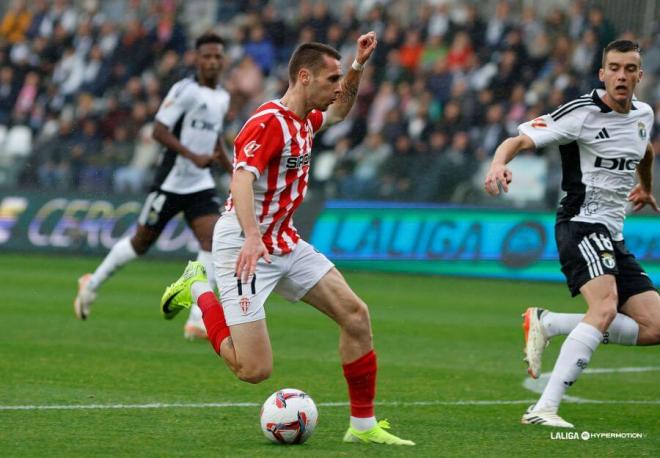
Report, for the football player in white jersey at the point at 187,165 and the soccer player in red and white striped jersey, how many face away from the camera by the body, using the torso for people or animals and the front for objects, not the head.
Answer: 0

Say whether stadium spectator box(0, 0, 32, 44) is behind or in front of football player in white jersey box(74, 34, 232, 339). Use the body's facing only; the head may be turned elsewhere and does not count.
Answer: behind

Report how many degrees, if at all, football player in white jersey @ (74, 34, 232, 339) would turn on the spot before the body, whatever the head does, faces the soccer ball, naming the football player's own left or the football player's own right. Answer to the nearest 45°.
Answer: approximately 45° to the football player's own right

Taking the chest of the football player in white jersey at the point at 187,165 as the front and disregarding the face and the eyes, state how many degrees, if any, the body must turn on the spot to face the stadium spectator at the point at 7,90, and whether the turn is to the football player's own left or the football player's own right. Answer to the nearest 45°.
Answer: approximately 135° to the football player's own left

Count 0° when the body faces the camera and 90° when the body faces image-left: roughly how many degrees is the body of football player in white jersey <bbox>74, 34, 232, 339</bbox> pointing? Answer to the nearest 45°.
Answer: approximately 315°

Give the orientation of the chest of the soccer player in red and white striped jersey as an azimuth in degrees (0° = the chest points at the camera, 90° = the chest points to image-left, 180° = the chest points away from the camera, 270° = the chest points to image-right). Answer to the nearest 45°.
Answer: approximately 270°

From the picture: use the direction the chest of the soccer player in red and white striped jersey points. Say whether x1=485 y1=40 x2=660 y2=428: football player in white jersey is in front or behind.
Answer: in front
